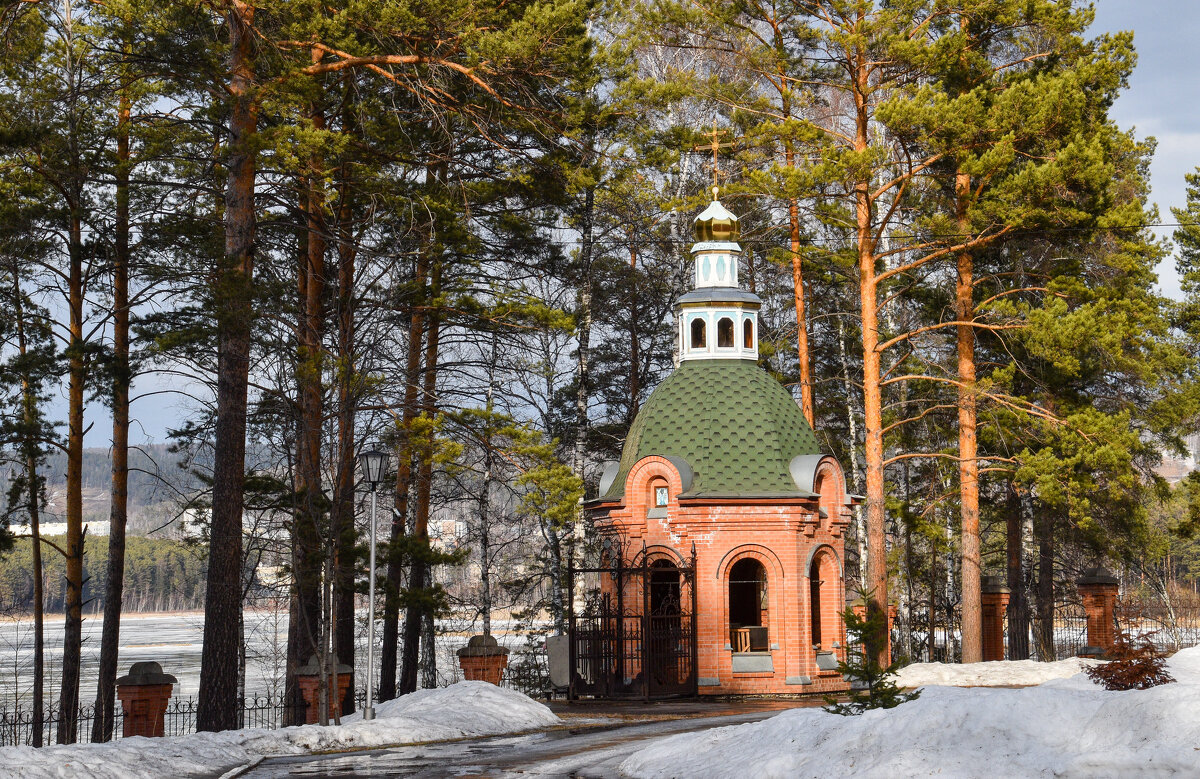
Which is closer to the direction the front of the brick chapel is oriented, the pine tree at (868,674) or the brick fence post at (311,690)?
the brick fence post

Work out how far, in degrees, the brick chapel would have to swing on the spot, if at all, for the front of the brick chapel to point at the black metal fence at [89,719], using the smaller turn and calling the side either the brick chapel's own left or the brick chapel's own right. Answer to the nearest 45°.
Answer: approximately 45° to the brick chapel's own right

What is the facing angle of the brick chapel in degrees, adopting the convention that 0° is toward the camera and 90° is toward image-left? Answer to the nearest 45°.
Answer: approximately 45°

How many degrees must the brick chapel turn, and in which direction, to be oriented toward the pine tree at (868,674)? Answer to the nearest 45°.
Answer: approximately 45° to its left

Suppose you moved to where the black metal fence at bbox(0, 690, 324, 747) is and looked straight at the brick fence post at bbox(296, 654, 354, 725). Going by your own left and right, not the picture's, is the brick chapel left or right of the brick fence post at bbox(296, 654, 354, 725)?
left
